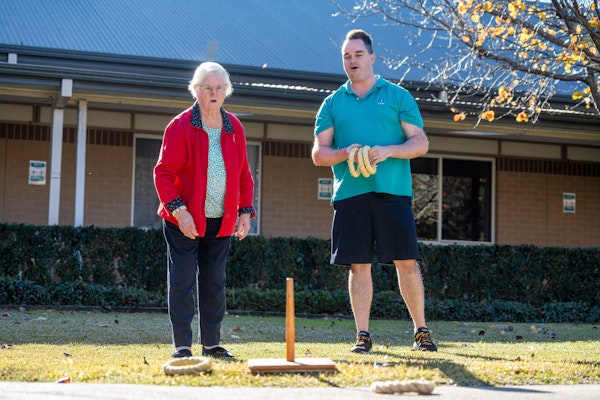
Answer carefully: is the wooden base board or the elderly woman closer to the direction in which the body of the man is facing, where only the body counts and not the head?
the wooden base board

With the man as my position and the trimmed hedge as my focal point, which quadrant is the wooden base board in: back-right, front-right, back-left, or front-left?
back-left

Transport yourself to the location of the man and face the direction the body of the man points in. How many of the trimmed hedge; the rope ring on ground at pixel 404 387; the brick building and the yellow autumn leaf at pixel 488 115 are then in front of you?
1

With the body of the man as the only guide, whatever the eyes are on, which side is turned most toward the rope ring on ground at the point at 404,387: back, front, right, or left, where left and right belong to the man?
front

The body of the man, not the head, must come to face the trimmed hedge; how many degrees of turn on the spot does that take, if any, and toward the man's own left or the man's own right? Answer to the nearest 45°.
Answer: approximately 180°

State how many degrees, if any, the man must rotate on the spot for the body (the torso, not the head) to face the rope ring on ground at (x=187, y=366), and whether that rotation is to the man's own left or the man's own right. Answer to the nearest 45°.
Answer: approximately 45° to the man's own right

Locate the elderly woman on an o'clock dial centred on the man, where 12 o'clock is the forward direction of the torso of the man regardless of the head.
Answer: The elderly woman is roughly at 2 o'clock from the man.

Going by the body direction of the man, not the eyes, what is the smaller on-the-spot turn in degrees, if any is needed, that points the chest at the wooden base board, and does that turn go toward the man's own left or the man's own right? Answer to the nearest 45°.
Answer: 0° — they already face it

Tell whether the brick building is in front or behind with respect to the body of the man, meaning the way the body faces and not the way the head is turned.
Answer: behind

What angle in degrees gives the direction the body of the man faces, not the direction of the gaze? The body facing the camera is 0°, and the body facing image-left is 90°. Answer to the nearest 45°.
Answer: approximately 0°

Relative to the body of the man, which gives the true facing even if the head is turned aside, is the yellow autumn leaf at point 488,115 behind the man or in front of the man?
behind

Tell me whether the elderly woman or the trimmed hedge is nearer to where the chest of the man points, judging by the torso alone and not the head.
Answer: the elderly woman
